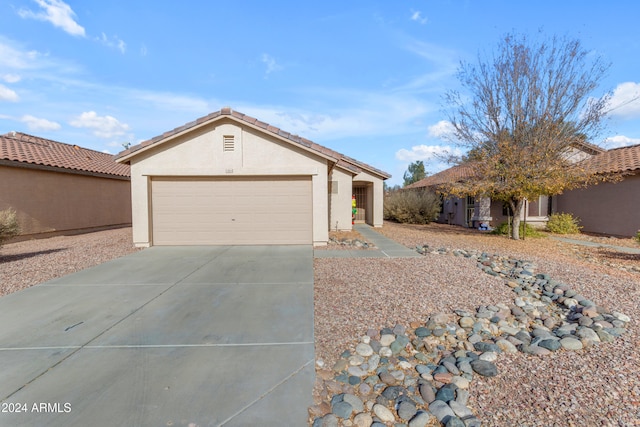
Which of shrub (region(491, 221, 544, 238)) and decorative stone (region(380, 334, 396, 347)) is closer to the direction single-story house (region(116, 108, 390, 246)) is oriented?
the decorative stone

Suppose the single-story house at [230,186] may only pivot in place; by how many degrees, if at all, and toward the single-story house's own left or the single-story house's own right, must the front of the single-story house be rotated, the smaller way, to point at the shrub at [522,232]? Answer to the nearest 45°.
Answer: approximately 90° to the single-story house's own left

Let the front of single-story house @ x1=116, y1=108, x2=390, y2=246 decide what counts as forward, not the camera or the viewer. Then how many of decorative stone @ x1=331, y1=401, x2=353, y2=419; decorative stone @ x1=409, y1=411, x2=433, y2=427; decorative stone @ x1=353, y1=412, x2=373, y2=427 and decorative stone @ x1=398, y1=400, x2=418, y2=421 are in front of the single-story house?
4

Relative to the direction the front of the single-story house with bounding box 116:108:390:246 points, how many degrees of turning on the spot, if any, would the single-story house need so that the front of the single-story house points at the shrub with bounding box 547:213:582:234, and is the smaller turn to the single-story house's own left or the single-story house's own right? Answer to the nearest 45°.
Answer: approximately 90° to the single-story house's own left

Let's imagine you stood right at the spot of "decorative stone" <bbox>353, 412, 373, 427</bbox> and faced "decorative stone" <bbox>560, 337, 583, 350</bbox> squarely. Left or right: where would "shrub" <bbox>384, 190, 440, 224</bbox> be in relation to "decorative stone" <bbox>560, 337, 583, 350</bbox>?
left

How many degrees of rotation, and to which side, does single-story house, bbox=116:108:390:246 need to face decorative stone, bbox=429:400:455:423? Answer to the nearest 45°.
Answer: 0° — it already faces it

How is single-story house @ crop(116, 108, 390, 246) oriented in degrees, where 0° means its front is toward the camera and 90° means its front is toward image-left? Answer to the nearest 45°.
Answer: approximately 0°

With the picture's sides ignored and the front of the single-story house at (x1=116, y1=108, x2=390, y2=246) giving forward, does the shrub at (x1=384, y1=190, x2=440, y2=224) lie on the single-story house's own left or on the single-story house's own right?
on the single-story house's own left

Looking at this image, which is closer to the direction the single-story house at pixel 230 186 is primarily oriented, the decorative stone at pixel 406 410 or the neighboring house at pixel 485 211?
the decorative stone

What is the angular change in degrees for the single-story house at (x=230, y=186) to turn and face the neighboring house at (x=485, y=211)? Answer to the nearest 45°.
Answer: approximately 90° to its left

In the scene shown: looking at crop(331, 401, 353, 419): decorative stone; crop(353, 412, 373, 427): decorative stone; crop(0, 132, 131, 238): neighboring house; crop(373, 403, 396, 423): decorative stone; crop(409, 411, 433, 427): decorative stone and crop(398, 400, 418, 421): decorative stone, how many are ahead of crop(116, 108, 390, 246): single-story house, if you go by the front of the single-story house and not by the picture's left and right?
5

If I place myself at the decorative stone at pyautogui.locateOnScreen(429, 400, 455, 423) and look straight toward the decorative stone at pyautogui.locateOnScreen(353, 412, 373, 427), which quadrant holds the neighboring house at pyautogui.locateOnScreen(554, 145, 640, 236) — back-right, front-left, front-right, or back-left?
back-right

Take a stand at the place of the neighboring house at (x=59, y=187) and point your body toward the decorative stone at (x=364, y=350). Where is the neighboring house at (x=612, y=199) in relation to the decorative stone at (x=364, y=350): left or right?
left

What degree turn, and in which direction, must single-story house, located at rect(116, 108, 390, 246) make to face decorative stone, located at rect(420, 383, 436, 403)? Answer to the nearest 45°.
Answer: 0° — it already faces it

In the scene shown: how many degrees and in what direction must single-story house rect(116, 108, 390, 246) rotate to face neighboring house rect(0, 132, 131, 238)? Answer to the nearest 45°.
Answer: approximately 135° to its right
